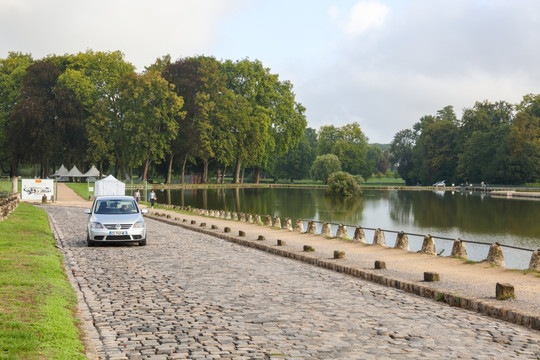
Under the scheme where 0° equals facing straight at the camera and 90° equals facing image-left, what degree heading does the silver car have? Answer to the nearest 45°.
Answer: approximately 0°

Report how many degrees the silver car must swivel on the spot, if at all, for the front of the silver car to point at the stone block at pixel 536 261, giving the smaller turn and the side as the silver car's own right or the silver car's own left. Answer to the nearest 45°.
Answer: approximately 45° to the silver car's own left

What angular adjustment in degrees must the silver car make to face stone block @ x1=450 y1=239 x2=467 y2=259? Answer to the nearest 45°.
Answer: approximately 45° to its left

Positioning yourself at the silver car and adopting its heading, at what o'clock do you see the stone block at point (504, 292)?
The stone block is roughly at 11 o'clock from the silver car.

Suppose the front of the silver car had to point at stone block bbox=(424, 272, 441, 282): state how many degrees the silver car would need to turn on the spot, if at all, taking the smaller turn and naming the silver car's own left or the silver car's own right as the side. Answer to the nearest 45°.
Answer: approximately 45° to the silver car's own left

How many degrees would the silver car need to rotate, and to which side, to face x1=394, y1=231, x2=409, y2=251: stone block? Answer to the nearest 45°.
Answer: approximately 90° to its left

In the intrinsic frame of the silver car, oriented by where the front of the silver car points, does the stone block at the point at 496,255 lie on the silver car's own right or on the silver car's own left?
on the silver car's own left

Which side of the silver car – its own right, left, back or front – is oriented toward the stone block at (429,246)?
left
